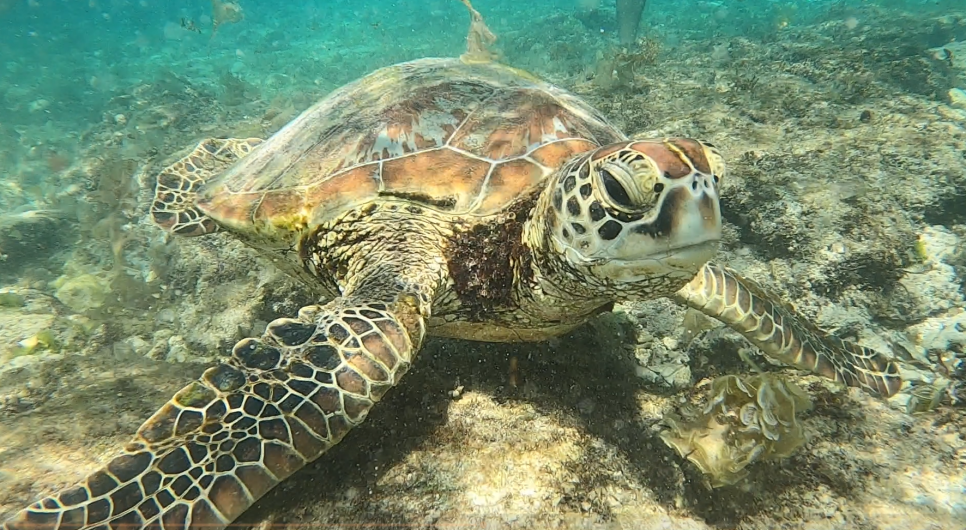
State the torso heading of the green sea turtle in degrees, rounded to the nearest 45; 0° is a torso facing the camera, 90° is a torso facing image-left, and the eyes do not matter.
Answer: approximately 315°
